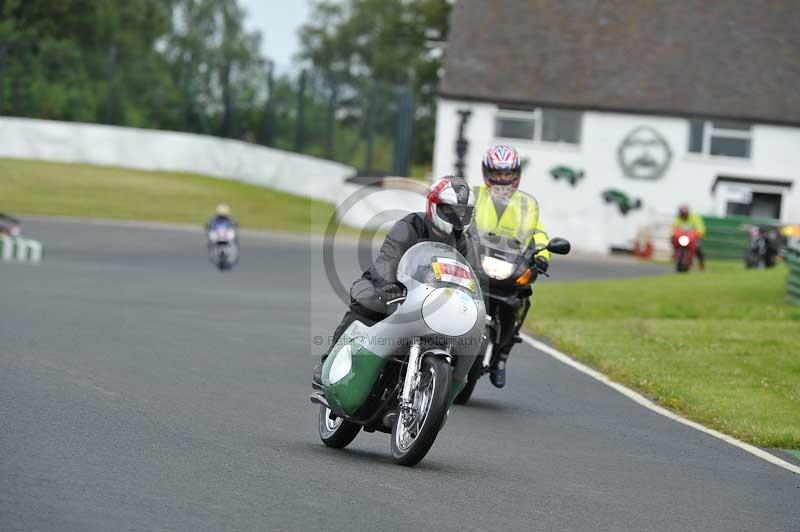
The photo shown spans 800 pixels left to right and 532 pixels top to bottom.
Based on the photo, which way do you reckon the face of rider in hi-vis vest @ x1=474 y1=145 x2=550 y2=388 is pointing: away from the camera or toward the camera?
toward the camera

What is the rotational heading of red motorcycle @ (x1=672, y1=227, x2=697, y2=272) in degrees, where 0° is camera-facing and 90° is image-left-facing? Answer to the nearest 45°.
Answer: approximately 0°

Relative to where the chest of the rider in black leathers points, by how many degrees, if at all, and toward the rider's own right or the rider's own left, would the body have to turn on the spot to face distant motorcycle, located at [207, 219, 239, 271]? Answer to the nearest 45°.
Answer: approximately 135° to the rider's own left

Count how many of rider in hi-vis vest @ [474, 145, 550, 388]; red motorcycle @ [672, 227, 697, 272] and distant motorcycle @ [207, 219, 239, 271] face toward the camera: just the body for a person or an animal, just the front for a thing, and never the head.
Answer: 3

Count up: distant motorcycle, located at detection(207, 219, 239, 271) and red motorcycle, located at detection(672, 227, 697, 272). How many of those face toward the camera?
2

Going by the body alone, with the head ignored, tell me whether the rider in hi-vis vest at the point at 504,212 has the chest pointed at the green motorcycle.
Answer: yes

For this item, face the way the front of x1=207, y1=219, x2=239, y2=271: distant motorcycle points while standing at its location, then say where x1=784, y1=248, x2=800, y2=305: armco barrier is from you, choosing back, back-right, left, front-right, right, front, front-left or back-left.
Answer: front-left

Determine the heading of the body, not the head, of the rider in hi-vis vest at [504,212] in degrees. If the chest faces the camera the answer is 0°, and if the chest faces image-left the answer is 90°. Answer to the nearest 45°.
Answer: approximately 0°

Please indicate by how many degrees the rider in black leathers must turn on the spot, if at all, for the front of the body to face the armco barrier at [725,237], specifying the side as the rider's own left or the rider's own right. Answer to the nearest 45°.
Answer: approximately 135° to the rider's own left

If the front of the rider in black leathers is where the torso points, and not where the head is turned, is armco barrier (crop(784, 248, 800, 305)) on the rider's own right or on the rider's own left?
on the rider's own left

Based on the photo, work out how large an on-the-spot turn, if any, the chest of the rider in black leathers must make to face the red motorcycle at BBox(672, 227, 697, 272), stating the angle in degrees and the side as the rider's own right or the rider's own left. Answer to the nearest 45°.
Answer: approximately 135° to the rider's own left

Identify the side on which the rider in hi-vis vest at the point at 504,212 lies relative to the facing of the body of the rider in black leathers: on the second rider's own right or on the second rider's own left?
on the second rider's own left

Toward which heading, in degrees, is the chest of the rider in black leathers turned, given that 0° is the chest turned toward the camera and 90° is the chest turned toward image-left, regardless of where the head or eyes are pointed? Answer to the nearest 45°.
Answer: approximately 315°

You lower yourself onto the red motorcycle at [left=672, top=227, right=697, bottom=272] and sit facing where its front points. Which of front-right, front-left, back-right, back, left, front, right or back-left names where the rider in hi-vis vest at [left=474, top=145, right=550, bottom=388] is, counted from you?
front

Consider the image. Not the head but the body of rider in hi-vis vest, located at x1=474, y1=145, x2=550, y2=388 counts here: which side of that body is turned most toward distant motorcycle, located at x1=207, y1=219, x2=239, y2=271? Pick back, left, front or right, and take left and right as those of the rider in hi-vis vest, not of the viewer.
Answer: back
